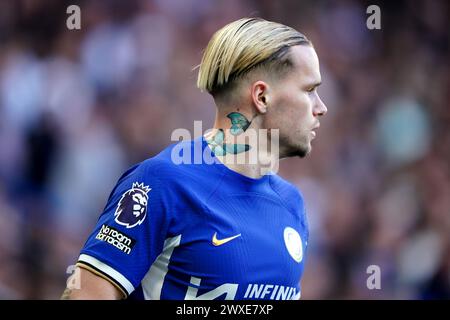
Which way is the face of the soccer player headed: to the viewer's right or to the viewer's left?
to the viewer's right

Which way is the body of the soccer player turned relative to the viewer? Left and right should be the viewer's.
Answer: facing the viewer and to the right of the viewer
